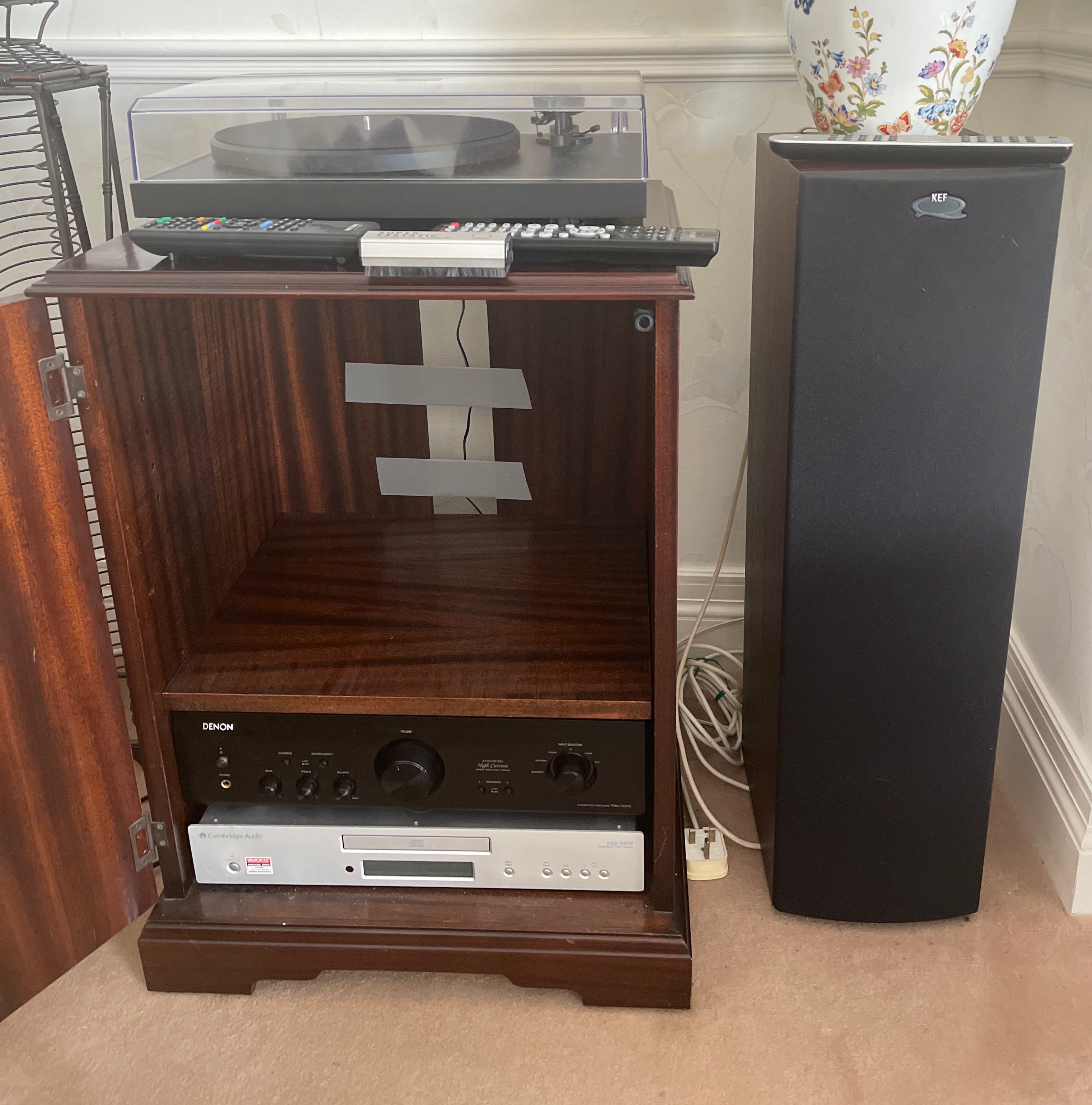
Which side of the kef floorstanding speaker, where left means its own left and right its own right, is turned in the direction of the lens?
front

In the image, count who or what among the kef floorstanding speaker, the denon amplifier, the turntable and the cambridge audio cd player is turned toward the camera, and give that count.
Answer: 4

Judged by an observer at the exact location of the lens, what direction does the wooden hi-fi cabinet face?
facing the viewer

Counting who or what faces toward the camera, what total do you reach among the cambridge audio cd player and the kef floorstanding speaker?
2

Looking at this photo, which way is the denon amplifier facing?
toward the camera

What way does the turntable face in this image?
toward the camera
